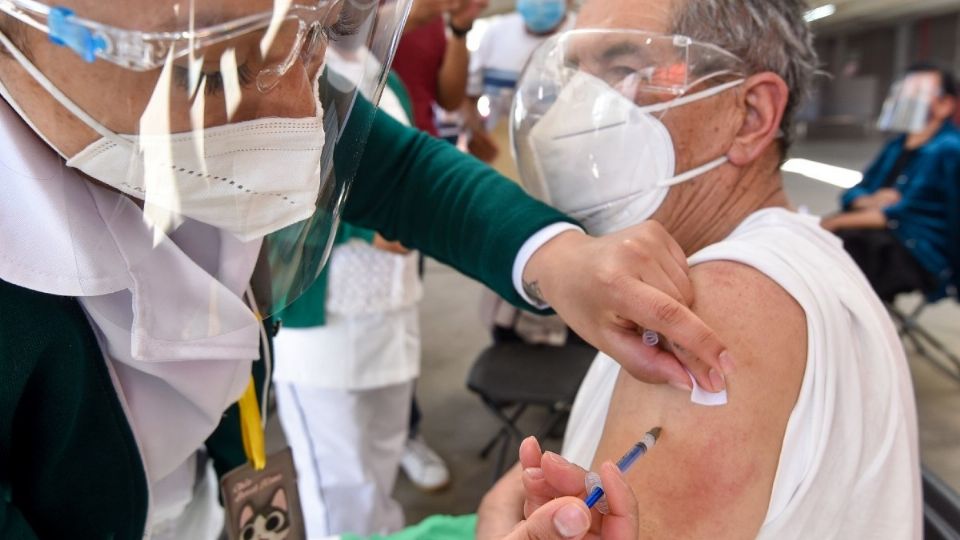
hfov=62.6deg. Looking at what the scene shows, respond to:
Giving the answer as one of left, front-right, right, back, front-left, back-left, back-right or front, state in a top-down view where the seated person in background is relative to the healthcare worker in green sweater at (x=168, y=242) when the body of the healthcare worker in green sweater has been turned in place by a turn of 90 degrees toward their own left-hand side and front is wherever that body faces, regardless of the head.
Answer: front

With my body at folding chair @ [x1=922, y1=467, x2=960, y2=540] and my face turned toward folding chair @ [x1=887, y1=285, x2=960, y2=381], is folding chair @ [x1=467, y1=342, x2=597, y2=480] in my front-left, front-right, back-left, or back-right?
front-left

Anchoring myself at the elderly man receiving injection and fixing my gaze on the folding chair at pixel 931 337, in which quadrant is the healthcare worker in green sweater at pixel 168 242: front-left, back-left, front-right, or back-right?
back-left

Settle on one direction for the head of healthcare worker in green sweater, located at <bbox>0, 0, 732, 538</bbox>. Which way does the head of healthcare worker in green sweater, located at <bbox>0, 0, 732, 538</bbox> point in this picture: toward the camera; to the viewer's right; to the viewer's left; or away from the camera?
to the viewer's right

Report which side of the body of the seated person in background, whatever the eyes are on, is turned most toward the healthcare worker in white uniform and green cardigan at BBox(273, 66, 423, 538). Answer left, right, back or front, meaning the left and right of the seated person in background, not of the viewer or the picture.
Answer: front

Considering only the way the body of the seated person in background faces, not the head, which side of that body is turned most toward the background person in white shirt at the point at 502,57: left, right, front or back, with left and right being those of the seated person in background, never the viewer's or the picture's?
front

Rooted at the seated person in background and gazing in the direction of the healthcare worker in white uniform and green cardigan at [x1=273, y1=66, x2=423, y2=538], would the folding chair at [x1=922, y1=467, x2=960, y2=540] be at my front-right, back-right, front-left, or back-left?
front-left

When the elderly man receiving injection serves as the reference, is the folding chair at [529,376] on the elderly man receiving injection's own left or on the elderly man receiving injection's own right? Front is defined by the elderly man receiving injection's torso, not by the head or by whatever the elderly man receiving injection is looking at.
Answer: on the elderly man receiving injection's own right

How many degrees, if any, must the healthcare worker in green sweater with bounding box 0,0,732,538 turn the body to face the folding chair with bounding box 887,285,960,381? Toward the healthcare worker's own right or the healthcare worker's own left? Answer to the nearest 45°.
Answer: approximately 90° to the healthcare worker's own left

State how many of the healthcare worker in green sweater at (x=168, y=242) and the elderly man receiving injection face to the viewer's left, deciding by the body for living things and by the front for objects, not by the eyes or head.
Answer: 1

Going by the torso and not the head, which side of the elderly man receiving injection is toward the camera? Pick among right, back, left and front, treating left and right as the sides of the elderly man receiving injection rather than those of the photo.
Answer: left

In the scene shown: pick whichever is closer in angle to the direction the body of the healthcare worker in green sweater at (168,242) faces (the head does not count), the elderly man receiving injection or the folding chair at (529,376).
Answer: the elderly man receiving injection

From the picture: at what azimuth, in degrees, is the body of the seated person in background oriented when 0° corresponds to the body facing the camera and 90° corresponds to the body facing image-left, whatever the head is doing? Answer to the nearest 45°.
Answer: approximately 45°

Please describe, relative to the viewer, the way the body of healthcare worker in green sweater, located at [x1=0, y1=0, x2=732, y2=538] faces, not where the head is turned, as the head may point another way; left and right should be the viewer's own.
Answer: facing the viewer and to the right of the viewer
